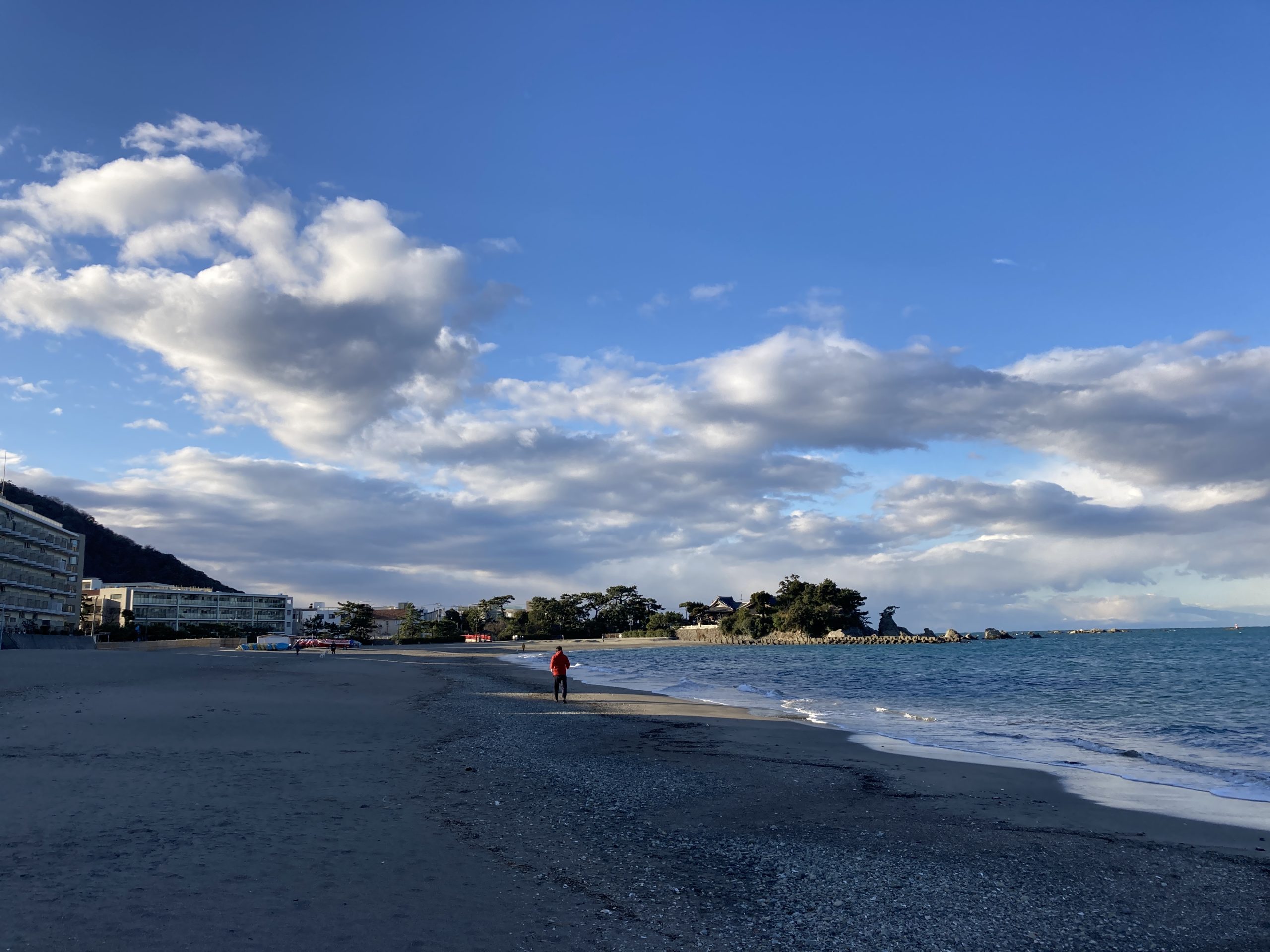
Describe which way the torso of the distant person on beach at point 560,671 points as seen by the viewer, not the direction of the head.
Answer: away from the camera
